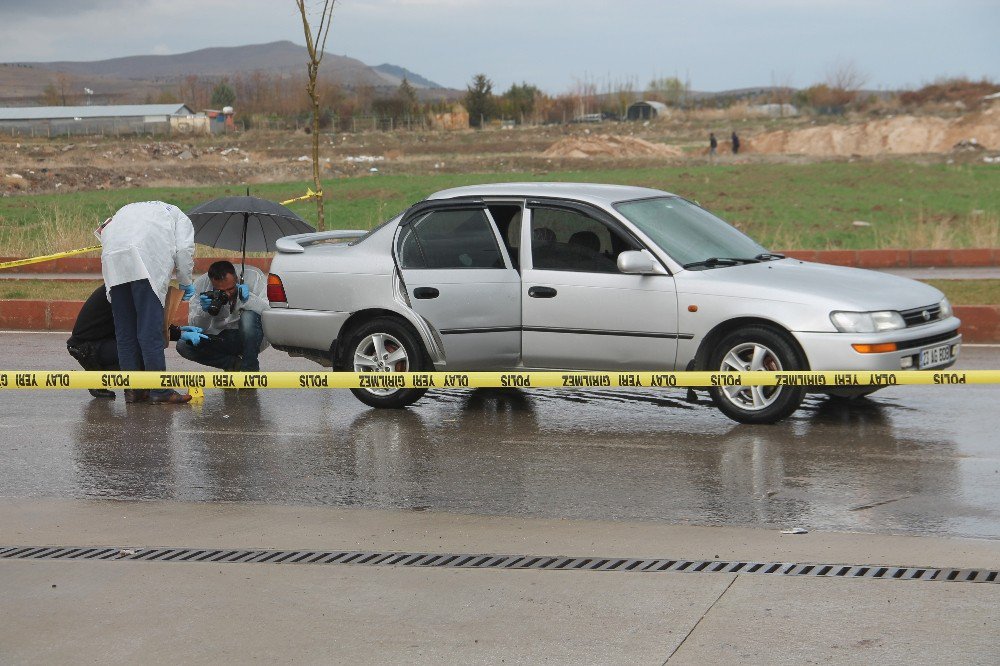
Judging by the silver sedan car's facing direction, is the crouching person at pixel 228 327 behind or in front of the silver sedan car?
behind

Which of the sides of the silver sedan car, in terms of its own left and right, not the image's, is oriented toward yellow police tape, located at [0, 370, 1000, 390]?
right

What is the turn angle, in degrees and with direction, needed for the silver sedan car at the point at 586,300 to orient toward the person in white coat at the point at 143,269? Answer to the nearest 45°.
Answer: approximately 135° to its right

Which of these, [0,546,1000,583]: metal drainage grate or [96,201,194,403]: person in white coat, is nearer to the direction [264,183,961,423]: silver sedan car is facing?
the metal drainage grate

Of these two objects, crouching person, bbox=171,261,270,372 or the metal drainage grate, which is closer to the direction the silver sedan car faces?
the metal drainage grate

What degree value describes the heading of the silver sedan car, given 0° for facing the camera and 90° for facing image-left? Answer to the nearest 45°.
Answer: approximately 315°

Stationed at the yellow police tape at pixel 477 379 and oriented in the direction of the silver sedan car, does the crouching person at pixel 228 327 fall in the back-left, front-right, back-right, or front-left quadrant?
front-left

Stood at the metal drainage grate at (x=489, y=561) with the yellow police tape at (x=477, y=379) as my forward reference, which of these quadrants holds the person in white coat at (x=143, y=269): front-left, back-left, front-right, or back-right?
front-left

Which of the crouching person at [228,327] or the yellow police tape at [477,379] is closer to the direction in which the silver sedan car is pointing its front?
the yellow police tape

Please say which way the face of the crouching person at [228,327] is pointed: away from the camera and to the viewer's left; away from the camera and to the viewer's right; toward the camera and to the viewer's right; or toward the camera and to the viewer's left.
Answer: toward the camera and to the viewer's left

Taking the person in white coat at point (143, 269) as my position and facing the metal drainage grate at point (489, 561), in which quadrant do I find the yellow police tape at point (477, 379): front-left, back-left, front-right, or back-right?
front-left
